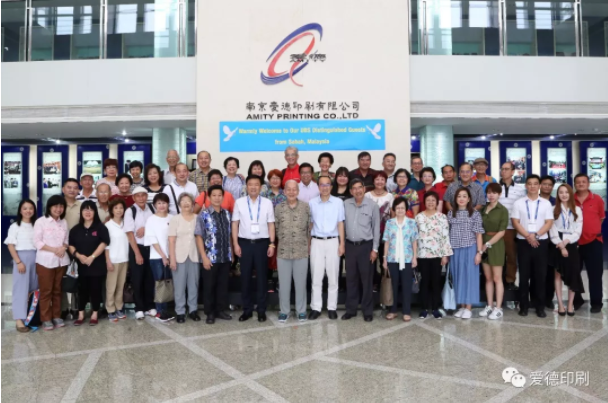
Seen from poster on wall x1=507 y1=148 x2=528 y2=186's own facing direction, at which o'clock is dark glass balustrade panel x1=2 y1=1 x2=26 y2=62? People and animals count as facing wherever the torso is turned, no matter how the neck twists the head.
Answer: The dark glass balustrade panel is roughly at 2 o'clock from the poster on wall.

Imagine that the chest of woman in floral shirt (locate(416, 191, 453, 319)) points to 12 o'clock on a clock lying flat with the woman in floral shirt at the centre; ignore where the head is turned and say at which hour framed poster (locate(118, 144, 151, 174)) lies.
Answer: The framed poster is roughly at 4 o'clock from the woman in floral shirt.

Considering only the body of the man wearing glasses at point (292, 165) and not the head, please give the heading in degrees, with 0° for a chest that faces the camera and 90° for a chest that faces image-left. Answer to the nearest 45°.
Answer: approximately 0°

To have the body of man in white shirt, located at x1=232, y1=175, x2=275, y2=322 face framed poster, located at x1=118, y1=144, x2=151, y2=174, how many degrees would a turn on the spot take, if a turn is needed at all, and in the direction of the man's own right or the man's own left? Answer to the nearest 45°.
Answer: approximately 135° to the man's own right

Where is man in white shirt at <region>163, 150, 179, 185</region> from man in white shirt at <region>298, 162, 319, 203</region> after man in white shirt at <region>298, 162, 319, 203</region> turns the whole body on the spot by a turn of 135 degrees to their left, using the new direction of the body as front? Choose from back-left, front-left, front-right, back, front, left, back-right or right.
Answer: back-left

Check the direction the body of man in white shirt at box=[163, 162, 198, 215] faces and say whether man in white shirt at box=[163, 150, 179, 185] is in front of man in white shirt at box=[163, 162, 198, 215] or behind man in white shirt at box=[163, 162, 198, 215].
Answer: behind
